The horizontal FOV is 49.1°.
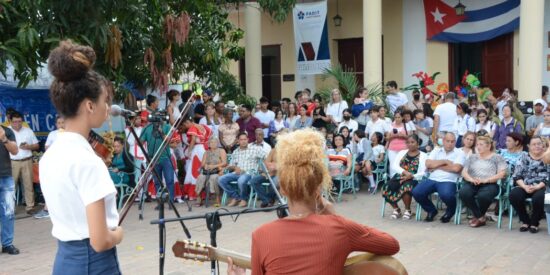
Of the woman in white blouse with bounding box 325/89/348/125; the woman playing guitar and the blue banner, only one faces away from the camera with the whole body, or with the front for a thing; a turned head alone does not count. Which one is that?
the woman playing guitar

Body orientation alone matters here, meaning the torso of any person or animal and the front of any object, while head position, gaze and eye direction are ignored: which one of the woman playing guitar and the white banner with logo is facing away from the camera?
the woman playing guitar

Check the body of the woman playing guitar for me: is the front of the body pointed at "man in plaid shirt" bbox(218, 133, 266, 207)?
yes

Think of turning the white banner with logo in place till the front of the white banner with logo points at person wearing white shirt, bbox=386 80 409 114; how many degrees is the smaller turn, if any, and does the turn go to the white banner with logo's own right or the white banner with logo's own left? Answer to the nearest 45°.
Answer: approximately 45° to the white banner with logo's own left

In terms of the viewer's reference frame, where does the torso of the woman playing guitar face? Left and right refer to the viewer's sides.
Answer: facing away from the viewer

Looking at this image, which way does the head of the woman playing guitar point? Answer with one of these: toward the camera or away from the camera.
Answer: away from the camera

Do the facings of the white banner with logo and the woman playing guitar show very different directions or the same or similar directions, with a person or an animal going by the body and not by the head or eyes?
very different directions

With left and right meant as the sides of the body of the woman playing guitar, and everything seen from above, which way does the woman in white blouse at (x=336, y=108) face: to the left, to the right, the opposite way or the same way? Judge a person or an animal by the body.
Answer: the opposite way

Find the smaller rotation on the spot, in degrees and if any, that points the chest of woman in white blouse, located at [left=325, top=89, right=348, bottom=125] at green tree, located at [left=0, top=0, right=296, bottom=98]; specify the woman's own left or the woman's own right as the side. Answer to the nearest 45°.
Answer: approximately 45° to the woman's own right

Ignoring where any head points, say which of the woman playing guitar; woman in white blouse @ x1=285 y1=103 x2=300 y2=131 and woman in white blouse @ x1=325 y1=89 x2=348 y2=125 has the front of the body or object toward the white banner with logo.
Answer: the woman playing guitar

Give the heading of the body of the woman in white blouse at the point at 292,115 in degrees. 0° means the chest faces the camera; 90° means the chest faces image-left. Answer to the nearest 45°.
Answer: approximately 0°

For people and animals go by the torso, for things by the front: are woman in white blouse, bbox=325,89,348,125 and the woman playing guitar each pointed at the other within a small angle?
yes

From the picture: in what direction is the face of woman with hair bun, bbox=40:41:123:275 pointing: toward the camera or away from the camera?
away from the camera
